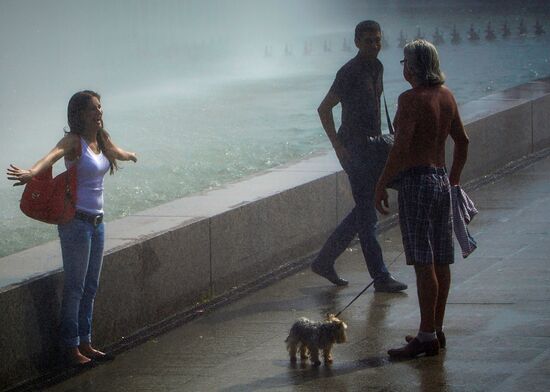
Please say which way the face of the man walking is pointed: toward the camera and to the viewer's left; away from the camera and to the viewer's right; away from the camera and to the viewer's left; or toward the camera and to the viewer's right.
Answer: toward the camera and to the viewer's right

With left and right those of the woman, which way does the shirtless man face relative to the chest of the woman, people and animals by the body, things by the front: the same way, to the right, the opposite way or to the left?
the opposite way

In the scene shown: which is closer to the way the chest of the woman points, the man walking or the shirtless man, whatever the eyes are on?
the shirtless man

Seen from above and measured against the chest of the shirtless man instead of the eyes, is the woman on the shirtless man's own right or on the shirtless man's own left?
on the shirtless man's own left

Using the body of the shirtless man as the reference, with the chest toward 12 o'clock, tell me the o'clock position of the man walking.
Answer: The man walking is roughly at 1 o'clock from the shirtless man.

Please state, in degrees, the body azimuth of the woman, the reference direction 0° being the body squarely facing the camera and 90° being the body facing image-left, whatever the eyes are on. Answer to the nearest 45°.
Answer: approximately 315°

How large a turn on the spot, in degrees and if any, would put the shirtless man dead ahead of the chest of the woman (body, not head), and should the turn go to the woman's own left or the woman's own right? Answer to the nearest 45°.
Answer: approximately 45° to the woman's own left

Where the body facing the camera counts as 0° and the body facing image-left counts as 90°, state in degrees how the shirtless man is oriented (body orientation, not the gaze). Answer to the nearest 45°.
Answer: approximately 135°

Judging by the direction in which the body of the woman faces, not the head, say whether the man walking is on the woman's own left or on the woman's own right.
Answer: on the woman's own left
